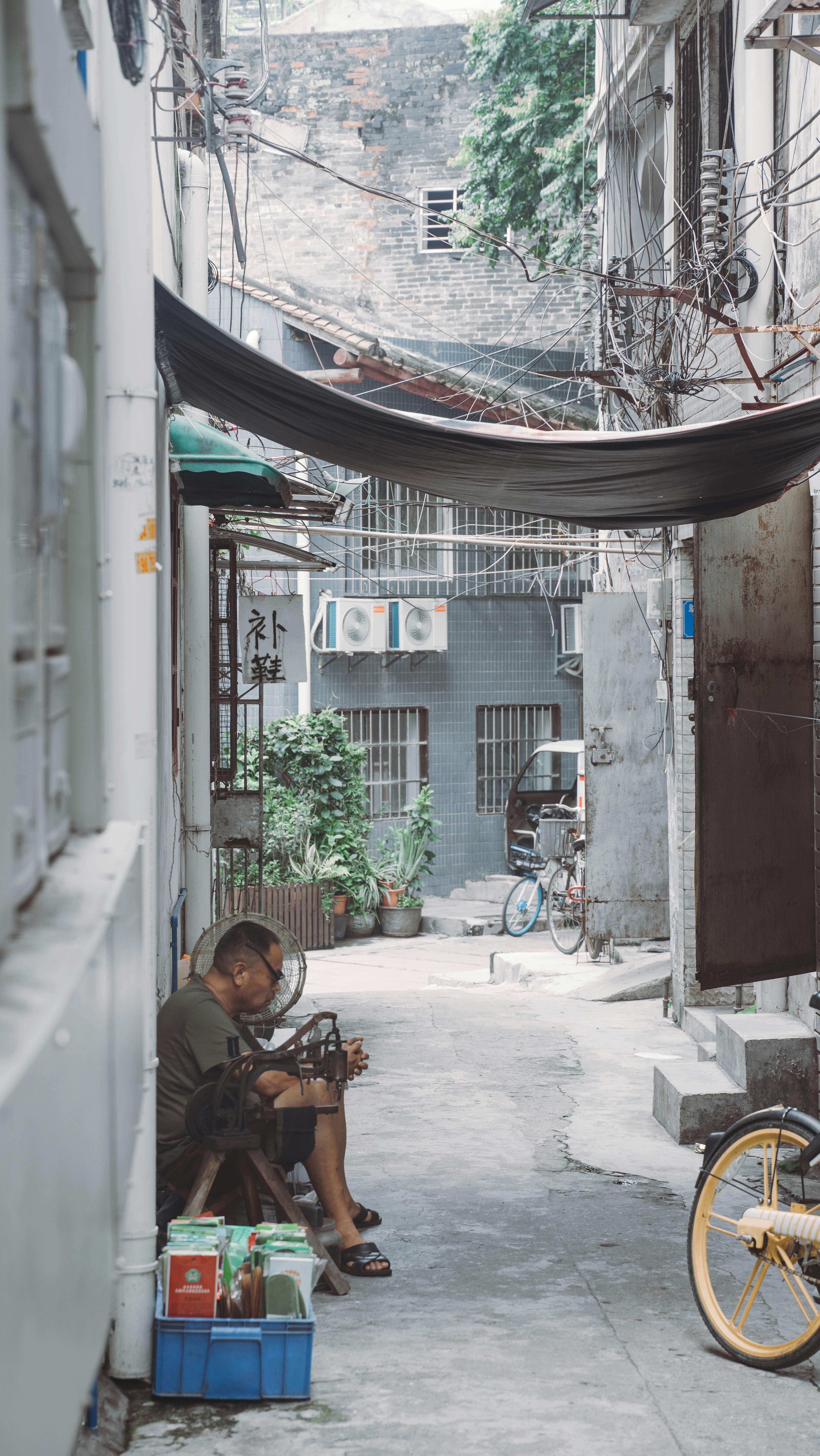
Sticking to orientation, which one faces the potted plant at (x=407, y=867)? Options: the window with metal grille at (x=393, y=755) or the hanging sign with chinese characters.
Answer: the window with metal grille

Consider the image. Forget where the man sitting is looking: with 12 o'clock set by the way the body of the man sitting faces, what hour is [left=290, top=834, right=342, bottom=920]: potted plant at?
The potted plant is roughly at 9 o'clock from the man sitting.

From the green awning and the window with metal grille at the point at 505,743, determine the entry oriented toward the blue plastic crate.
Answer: the window with metal grille

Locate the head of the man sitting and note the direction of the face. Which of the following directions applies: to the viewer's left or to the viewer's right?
to the viewer's right

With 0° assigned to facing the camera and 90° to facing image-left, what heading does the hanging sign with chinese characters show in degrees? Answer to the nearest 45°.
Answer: approximately 0°

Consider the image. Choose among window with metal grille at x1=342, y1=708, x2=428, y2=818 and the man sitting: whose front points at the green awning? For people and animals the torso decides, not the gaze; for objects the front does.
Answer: the window with metal grille

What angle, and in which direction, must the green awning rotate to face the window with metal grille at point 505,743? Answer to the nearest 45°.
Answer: approximately 90° to its left

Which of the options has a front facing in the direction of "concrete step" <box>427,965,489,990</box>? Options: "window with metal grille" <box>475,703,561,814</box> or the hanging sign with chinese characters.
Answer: the window with metal grille

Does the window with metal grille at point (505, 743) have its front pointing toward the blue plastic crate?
yes

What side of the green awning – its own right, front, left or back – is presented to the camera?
right

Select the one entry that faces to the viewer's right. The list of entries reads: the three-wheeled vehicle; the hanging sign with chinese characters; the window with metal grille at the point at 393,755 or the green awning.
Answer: the green awning

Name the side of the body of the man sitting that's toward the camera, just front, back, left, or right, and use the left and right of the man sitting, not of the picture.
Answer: right
